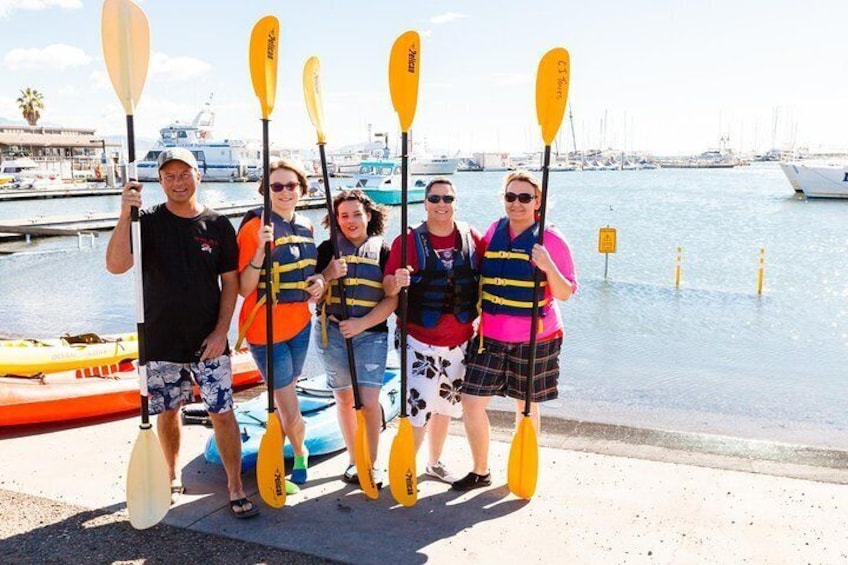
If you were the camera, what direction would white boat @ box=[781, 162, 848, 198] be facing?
facing to the left of the viewer

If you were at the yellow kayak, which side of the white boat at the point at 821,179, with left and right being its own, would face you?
left

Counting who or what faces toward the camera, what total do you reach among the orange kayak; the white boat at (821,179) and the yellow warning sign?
1

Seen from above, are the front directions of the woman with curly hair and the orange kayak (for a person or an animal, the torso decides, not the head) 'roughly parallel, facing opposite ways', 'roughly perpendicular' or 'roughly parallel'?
roughly perpendicular

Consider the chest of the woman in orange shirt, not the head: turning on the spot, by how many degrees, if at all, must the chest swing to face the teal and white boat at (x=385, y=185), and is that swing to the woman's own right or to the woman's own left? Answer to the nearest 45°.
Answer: approximately 135° to the woman's own left

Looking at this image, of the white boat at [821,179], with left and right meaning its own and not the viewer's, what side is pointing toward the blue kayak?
left

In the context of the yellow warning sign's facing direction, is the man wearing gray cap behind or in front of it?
in front

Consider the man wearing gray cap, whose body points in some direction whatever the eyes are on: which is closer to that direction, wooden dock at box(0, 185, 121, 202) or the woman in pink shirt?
the woman in pink shirt

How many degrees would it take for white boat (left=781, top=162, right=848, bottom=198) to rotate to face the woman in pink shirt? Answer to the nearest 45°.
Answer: approximately 90° to its left

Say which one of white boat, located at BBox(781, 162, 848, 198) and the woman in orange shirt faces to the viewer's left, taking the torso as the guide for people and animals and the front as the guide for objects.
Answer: the white boat

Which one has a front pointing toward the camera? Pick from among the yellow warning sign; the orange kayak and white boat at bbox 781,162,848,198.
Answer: the yellow warning sign

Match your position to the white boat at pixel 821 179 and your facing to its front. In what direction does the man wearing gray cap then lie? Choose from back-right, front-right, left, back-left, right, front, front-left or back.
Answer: left

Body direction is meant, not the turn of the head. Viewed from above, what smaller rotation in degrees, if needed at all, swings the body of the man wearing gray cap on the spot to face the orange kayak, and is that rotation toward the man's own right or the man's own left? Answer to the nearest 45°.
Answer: approximately 180°

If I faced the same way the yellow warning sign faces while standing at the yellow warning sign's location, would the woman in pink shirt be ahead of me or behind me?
ahead
